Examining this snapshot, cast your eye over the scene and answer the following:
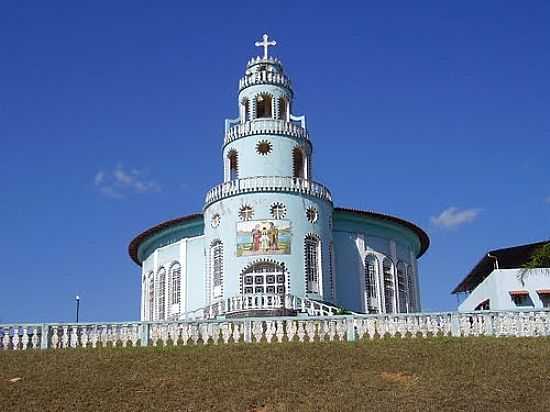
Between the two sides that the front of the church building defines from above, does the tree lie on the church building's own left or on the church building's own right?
on the church building's own left

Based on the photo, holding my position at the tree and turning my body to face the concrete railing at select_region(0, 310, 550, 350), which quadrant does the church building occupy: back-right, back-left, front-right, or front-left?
front-right

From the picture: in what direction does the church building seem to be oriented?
toward the camera

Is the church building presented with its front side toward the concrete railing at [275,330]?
yes

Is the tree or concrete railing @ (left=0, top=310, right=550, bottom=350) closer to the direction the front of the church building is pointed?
the concrete railing

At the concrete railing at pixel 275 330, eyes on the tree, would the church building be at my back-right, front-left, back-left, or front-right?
front-left
